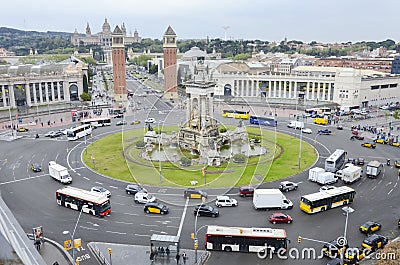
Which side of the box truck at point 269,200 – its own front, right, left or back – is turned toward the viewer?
right

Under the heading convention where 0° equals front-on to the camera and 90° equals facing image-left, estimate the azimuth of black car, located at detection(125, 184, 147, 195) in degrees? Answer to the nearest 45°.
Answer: approximately 270°

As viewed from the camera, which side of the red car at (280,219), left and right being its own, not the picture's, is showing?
right

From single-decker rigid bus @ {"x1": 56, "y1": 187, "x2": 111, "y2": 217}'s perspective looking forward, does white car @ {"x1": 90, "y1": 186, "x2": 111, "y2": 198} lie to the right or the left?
on its left

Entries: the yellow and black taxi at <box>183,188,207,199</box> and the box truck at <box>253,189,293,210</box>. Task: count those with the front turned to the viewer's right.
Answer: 2

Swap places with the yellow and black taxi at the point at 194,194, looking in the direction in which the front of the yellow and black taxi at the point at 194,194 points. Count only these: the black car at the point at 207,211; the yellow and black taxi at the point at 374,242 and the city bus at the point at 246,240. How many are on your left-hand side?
0

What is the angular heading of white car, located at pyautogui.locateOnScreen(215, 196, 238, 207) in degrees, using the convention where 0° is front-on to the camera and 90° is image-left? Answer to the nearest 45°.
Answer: approximately 270°

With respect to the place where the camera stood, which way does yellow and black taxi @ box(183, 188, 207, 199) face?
facing to the right of the viewer

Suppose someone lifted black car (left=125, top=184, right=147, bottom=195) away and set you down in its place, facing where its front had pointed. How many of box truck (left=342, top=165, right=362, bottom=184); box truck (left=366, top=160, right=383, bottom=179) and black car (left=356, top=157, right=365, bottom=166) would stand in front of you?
3

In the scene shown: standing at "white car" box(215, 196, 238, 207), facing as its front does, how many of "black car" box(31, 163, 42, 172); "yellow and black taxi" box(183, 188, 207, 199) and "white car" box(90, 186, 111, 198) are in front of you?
0

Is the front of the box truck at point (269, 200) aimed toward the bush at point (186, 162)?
no

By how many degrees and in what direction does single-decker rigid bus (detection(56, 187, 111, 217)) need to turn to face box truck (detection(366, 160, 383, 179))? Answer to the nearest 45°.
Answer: approximately 45° to its left

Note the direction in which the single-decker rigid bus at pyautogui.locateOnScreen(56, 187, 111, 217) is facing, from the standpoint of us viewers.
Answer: facing the viewer and to the right of the viewer

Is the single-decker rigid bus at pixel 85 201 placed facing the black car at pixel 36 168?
no

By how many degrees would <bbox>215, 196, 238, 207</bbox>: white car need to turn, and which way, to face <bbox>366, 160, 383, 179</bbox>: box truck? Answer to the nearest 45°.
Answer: approximately 45° to its left

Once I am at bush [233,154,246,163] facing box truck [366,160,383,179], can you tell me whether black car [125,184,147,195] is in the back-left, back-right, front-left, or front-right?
back-right

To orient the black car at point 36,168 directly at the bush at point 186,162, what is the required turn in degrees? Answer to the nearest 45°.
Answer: approximately 45° to its left
